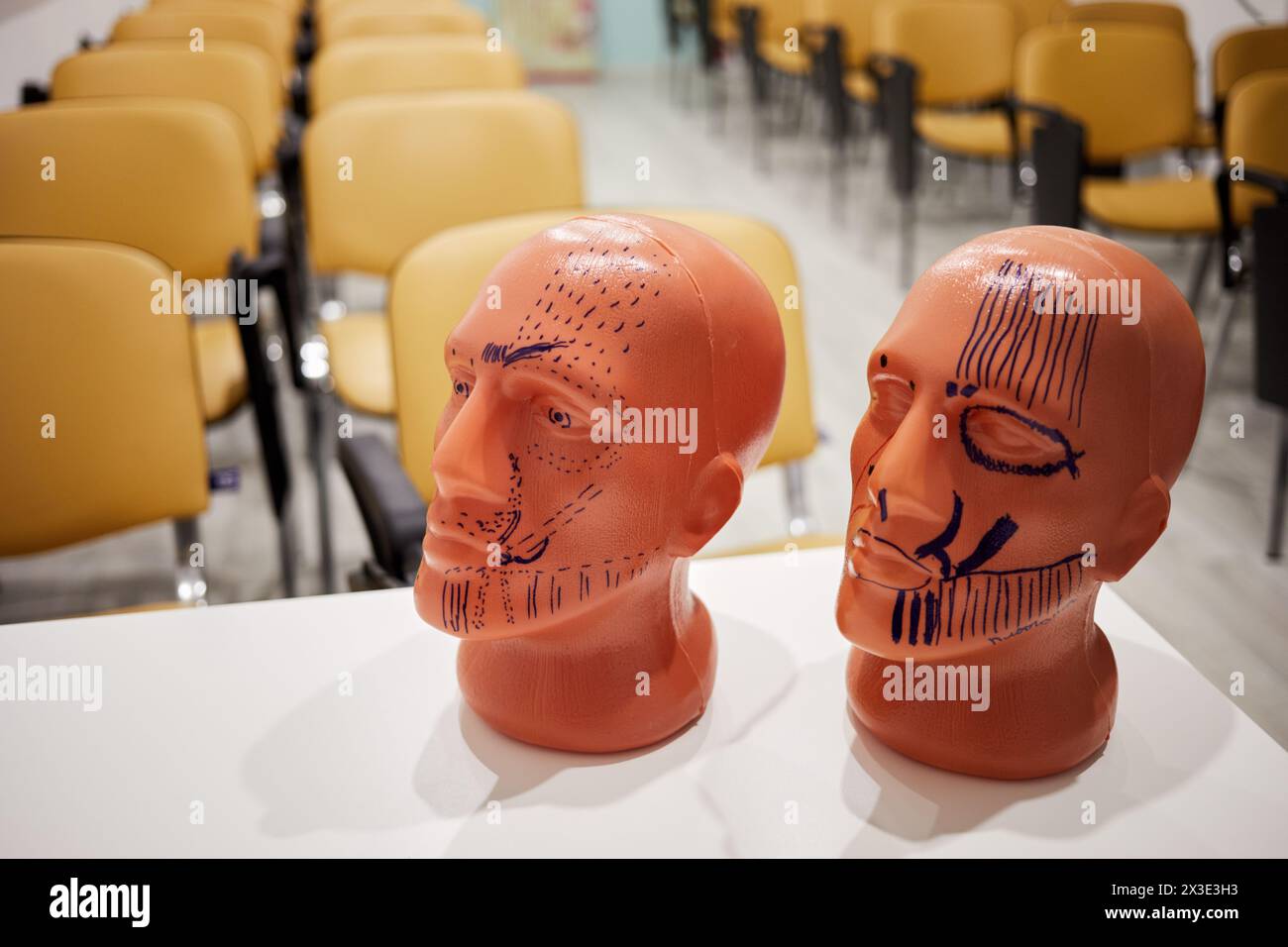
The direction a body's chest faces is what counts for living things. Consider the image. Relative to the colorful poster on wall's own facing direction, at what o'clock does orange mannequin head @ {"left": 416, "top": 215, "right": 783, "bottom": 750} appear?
The orange mannequin head is roughly at 12 o'clock from the colorful poster on wall.

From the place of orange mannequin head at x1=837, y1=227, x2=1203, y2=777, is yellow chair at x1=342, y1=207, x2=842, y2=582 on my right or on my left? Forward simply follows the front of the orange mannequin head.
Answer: on my right

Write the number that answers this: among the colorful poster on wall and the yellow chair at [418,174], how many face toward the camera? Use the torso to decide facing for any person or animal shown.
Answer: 2

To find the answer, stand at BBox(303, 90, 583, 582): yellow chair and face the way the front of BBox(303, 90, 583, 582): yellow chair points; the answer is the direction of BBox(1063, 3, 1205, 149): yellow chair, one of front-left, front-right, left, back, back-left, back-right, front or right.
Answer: back-left

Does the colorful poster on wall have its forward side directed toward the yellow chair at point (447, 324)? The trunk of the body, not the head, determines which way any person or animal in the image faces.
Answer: yes

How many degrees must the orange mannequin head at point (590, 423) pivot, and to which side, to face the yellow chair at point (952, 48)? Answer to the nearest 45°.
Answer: approximately 135° to its right

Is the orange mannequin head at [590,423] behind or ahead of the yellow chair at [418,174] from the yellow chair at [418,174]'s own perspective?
ahead

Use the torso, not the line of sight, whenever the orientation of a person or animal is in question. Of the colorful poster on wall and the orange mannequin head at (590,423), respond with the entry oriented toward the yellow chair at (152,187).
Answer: the colorful poster on wall

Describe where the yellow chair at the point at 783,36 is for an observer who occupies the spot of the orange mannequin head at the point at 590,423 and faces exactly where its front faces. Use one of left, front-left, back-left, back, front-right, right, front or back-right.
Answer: back-right
